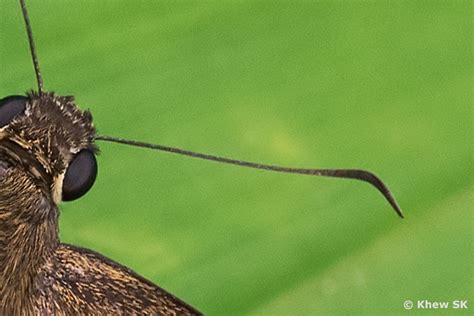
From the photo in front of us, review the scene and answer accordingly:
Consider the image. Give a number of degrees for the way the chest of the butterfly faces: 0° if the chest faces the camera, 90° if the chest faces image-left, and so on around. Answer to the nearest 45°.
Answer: approximately 225°
